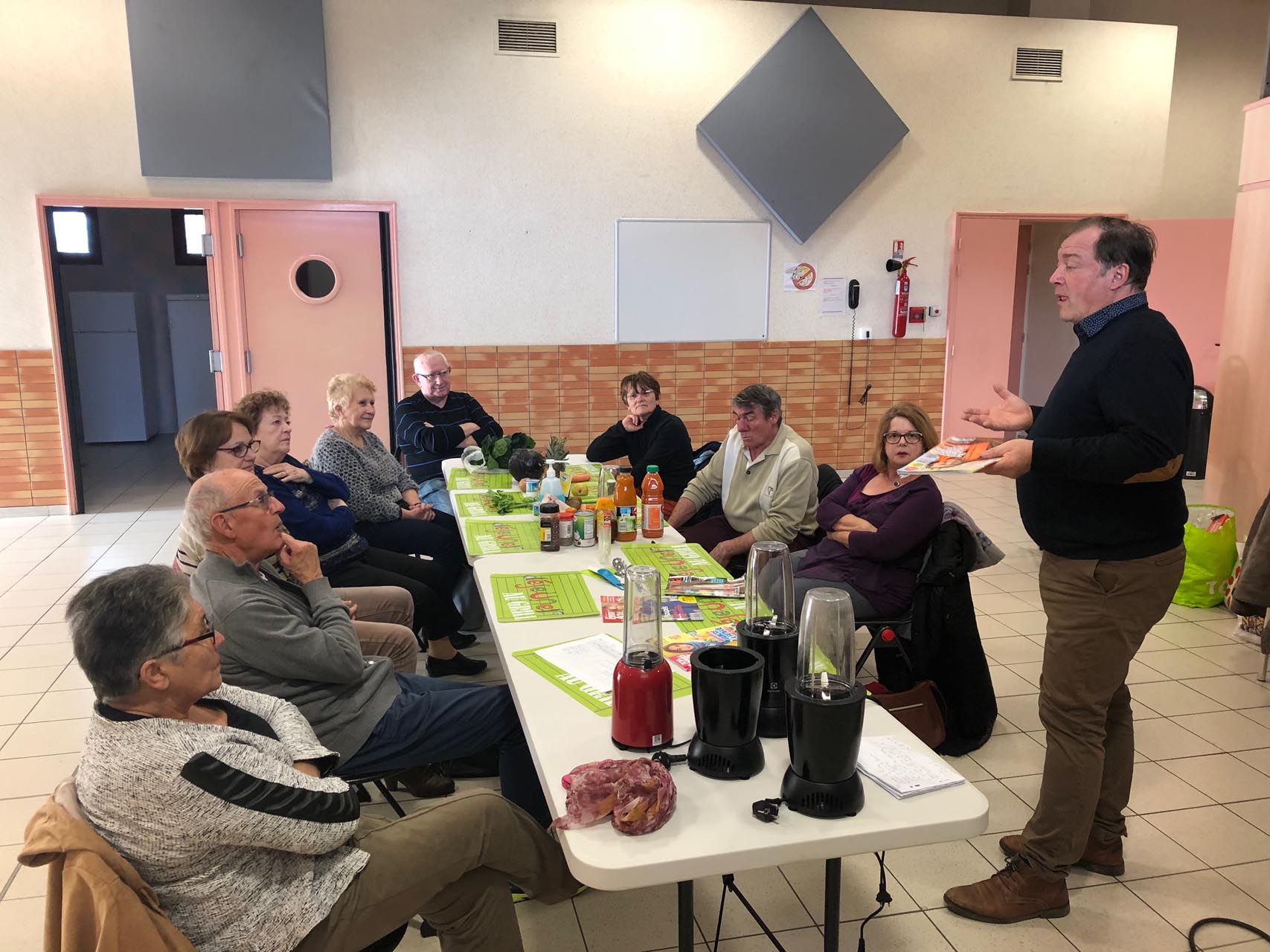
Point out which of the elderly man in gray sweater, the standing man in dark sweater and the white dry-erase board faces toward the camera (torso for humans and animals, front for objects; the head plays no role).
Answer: the white dry-erase board

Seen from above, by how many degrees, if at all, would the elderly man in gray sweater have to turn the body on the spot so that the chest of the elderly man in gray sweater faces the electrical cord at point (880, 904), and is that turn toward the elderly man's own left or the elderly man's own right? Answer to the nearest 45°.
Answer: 0° — they already face it

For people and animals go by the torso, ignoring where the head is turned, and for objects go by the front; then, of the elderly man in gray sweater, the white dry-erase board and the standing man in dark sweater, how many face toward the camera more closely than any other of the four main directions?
1

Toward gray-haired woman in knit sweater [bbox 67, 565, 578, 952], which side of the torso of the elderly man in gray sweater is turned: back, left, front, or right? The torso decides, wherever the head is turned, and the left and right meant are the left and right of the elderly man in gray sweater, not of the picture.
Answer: right

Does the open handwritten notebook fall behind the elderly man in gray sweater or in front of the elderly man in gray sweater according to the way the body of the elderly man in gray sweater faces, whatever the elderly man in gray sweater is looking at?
in front

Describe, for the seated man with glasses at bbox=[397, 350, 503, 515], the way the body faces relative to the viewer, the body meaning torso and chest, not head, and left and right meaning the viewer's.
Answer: facing the viewer and to the right of the viewer

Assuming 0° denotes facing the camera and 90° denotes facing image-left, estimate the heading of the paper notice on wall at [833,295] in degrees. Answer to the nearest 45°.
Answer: approximately 0°

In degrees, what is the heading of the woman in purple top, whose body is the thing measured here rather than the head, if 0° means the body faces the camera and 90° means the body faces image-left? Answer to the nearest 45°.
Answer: approximately 45°

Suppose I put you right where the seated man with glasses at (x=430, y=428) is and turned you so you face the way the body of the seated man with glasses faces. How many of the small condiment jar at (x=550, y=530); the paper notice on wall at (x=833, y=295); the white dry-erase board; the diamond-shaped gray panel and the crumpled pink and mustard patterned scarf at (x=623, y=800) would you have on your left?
3

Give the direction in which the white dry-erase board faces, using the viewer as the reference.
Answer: facing the viewer

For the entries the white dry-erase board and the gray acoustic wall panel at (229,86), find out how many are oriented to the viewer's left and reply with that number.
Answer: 0

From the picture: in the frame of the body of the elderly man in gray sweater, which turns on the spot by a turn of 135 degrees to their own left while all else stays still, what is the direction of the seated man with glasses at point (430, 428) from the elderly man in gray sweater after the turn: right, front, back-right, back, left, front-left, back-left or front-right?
front-right

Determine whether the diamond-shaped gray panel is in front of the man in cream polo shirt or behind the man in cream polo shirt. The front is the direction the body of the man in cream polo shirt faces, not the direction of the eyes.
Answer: behind

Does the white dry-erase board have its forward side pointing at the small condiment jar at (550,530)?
yes

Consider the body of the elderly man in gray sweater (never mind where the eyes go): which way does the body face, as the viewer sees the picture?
to the viewer's right

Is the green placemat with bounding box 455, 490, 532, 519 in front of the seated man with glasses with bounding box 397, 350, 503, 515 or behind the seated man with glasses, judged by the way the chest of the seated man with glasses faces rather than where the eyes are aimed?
in front

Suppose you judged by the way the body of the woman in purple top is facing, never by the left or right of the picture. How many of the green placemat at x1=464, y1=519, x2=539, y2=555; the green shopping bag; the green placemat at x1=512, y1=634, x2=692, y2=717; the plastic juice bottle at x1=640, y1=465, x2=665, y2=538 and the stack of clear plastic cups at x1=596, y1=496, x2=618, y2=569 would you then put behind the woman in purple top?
1

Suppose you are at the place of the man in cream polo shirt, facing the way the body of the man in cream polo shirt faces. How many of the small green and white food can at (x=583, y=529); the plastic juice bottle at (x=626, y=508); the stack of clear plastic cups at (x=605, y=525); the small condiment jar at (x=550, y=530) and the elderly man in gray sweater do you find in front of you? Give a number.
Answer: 5

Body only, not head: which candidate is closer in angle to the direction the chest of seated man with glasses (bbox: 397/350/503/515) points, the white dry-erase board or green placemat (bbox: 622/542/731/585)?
the green placemat
